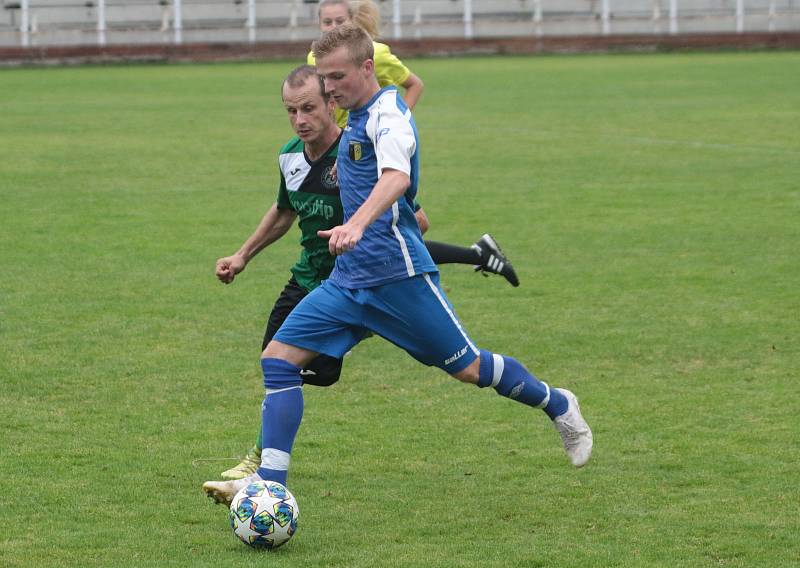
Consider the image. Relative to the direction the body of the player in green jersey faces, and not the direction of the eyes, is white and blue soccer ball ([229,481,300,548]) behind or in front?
in front

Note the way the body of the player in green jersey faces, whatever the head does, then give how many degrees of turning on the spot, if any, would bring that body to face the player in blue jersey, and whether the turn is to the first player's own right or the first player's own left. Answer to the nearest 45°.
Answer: approximately 45° to the first player's own left

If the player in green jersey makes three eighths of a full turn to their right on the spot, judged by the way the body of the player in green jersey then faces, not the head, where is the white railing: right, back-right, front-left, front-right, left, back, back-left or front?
front
